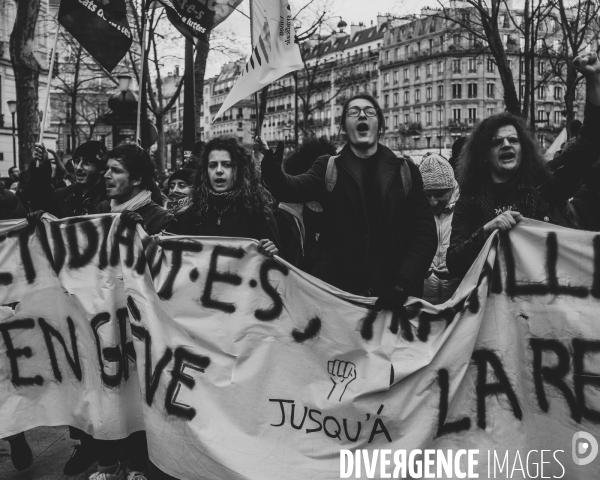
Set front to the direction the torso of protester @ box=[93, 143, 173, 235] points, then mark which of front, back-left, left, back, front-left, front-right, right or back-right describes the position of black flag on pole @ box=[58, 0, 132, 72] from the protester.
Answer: back-right

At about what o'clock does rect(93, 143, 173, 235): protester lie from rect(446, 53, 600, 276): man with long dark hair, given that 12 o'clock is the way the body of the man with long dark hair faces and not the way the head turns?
The protester is roughly at 3 o'clock from the man with long dark hair.

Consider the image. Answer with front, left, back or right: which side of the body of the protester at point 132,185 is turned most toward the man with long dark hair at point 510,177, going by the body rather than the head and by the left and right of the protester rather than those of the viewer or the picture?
left

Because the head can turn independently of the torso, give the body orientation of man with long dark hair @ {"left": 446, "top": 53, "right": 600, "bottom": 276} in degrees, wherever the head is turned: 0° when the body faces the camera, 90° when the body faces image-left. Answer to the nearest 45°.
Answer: approximately 0°

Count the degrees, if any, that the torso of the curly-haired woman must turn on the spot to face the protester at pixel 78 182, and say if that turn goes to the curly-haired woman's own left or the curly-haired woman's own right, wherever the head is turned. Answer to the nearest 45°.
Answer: approximately 135° to the curly-haired woman's own right

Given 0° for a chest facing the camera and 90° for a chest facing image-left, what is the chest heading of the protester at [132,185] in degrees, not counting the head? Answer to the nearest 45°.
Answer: approximately 45°

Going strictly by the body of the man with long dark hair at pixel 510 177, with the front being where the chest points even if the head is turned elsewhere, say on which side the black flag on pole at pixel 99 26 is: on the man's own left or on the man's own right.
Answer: on the man's own right

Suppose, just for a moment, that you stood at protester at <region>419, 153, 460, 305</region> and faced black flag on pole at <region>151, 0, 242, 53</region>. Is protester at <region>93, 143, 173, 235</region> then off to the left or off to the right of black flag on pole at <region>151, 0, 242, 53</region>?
left

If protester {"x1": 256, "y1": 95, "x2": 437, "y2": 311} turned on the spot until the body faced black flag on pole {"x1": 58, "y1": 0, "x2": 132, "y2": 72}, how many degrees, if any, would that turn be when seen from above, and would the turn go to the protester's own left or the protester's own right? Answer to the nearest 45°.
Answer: approximately 135° to the protester's own right
